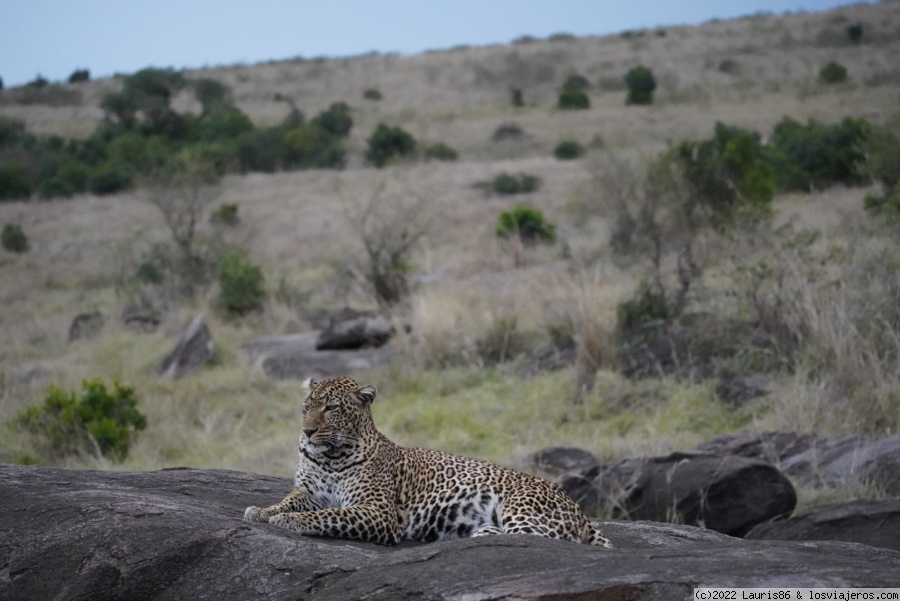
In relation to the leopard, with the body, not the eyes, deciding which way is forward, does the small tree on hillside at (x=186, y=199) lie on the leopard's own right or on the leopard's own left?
on the leopard's own right

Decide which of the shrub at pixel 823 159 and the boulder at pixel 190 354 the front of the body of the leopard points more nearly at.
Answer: the boulder

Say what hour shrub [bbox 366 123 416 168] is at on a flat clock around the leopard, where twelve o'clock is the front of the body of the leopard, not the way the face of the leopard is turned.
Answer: The shrub is roughly at 3 o'clock from the leopard.

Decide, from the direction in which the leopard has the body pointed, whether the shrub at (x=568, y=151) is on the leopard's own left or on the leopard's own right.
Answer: on the leopard's own right

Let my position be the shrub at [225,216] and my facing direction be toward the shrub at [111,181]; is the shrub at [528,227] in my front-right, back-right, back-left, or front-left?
back-right

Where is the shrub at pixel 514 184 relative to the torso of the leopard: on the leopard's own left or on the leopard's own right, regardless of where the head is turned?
on the leopard's own right

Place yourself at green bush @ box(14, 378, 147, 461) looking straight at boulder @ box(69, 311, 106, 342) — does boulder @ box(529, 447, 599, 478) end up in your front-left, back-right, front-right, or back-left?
back-right

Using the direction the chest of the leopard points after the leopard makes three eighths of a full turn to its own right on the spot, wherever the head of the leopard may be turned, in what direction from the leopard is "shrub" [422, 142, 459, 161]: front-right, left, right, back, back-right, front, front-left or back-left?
front-left

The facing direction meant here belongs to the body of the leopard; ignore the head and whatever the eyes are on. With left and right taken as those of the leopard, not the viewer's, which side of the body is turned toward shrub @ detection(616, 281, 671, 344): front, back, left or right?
right

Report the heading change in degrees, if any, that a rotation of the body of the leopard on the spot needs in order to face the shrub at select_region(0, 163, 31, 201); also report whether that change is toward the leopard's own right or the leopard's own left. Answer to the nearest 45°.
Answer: approximately 90° to the leopard's own right

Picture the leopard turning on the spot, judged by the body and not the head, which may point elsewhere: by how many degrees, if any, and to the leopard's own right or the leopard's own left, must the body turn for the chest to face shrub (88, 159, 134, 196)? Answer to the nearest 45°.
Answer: approximately 90° to the leopard's own right

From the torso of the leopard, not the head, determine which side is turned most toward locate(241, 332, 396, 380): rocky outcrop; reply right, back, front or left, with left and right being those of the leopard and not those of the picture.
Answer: right

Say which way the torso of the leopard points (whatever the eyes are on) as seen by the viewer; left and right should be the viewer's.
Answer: facing to the left of the viewer

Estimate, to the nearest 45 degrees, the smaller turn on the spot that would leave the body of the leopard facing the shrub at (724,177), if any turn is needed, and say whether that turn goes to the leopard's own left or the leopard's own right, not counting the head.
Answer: approximately 90° to the leopard's own right
